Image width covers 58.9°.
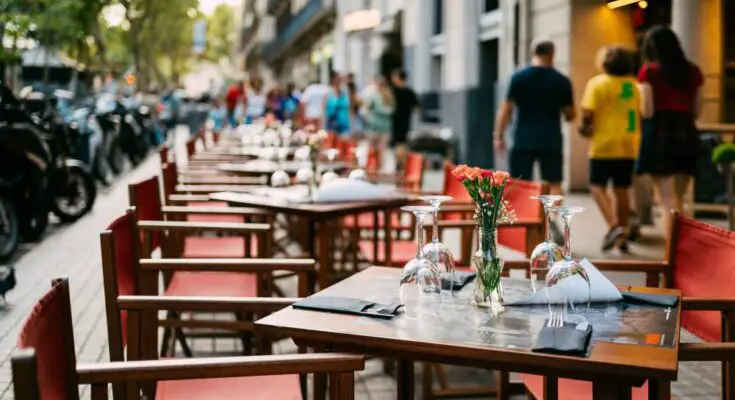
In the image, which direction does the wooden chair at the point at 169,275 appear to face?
to the viewer's right

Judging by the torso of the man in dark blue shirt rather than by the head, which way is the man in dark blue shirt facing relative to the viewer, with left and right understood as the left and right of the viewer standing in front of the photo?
facing away from the viewer

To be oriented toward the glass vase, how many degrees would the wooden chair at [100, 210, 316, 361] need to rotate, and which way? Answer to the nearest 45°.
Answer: approximately 45° to its right

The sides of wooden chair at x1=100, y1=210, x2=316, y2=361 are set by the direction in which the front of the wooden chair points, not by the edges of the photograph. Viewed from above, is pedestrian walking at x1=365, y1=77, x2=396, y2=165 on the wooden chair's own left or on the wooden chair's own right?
on the wooden chair's own left

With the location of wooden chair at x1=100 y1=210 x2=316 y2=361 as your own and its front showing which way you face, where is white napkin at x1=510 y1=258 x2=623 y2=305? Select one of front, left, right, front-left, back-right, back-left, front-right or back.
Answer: front-right

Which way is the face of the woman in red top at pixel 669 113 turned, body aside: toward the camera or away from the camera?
away from the camera

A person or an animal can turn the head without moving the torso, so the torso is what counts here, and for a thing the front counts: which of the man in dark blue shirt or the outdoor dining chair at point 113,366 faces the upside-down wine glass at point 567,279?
the outdoor dining chair

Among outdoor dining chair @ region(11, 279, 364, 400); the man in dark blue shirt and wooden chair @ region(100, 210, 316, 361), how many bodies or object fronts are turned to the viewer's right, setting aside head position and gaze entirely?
2

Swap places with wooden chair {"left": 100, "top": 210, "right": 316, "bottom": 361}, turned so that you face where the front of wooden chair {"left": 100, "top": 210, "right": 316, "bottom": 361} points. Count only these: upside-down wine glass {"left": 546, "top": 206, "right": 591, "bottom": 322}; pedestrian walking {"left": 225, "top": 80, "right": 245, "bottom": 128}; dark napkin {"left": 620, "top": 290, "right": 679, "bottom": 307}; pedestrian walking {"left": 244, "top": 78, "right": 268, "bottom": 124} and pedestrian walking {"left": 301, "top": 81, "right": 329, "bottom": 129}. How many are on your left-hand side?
3

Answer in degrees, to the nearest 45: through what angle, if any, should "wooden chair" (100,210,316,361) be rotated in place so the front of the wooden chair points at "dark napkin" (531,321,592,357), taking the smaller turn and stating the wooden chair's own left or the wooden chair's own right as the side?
approximately 45° to the wooden chair's own right

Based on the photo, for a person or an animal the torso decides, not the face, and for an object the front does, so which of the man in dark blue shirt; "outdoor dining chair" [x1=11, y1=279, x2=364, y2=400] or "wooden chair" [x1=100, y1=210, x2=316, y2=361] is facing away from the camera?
the man in dark blue shirt

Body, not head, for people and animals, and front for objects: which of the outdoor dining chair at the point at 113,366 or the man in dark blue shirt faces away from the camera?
the man in dark blue shirt

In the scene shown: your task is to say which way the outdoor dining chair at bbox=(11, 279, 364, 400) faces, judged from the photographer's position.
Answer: facing to the right of the viewer

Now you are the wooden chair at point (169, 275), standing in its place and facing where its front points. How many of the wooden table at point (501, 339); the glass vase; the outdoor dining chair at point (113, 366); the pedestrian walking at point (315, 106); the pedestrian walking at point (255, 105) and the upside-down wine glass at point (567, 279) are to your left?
2

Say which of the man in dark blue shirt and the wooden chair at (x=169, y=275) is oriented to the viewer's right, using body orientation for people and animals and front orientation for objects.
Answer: the wooden chair

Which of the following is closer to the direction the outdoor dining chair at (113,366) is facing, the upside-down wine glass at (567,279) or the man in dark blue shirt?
the upside-down wine glass
